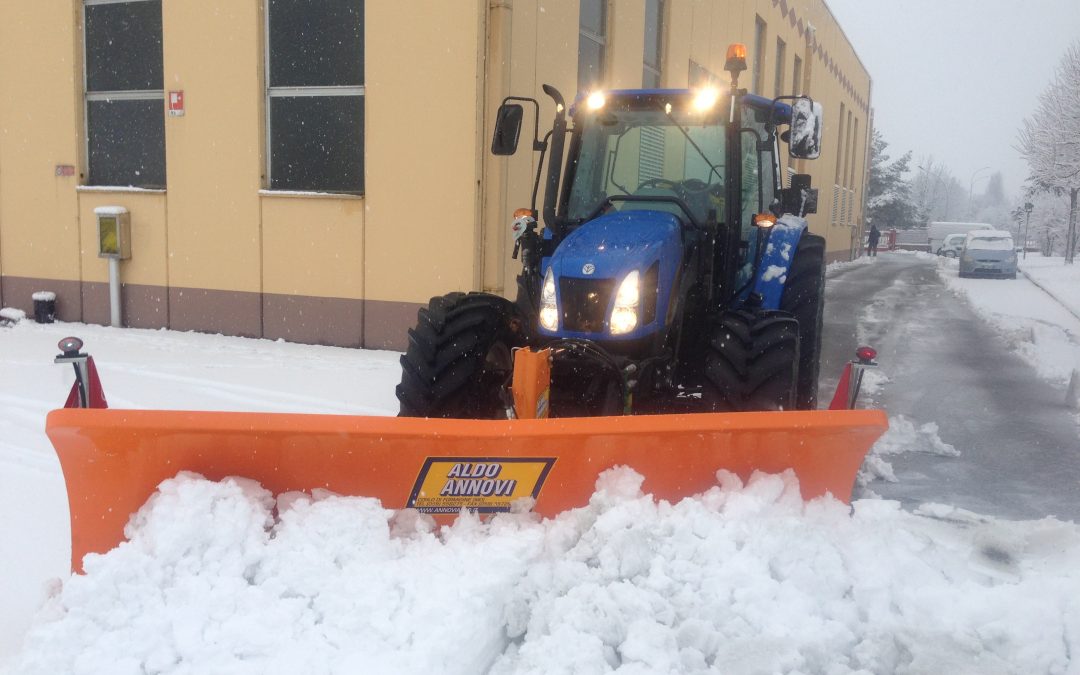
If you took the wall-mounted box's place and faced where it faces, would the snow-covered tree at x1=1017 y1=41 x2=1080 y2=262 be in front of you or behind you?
behind

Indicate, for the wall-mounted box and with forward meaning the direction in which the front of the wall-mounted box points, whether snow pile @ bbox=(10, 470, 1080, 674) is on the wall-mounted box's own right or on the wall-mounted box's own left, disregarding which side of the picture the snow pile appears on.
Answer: on the wall-mounted box's own left

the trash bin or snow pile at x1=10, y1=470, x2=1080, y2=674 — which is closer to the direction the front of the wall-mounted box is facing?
the snow pile

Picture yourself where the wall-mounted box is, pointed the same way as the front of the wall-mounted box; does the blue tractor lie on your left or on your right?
on your left

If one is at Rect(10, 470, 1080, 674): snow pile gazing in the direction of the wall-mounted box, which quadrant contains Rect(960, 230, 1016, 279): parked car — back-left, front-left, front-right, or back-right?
front-right

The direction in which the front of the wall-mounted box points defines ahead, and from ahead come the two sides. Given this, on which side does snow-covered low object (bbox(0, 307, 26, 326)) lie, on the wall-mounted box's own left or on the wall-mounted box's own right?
on the wall-mounted box's own right

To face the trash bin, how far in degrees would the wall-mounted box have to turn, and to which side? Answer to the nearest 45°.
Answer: approximately 90° to its right

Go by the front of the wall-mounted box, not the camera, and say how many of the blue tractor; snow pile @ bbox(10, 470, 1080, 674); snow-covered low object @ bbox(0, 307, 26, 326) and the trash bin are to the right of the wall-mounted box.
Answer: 2

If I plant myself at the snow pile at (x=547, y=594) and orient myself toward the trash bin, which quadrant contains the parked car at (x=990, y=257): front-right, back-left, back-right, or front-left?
front-right

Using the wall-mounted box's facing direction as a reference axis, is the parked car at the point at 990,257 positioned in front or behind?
behind

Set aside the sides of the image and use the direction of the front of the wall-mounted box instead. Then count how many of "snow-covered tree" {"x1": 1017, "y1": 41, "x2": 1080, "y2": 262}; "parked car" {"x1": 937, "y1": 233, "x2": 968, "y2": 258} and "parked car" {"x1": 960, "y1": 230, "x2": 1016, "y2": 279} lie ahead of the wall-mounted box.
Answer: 0
